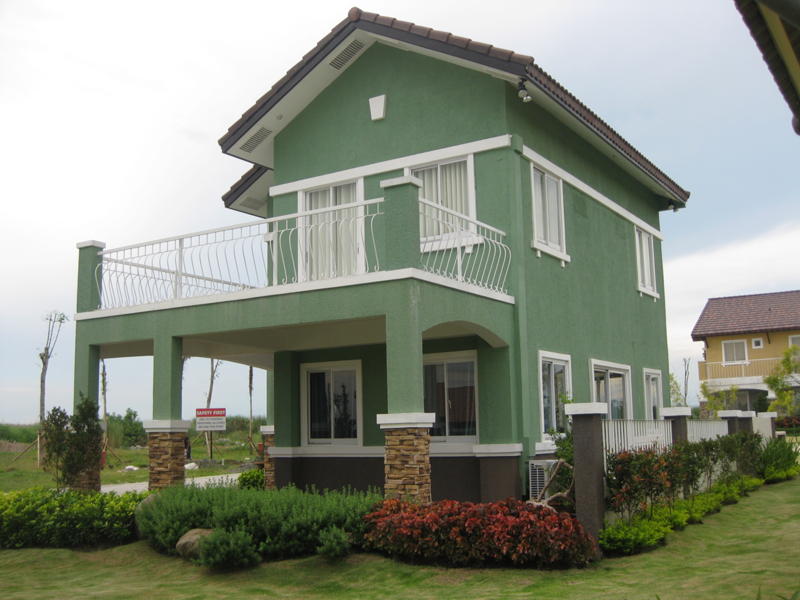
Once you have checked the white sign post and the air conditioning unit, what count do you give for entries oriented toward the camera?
2

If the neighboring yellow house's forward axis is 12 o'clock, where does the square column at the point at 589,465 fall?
The square column is roughly at 12 o'clock from the neighboring yellow house.

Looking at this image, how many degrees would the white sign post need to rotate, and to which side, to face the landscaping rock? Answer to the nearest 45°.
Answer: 0° — it already faces it

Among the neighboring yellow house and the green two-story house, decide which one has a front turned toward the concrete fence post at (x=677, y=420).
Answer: the neighboring yellow house

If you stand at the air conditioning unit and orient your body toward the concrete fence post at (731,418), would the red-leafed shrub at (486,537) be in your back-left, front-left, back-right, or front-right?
back-right

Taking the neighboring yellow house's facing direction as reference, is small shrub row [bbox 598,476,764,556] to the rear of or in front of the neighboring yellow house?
in front

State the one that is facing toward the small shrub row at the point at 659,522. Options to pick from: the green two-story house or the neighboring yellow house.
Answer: the neighboring yellow house

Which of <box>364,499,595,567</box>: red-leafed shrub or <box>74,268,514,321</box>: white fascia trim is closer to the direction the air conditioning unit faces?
the red-leafed shrub
